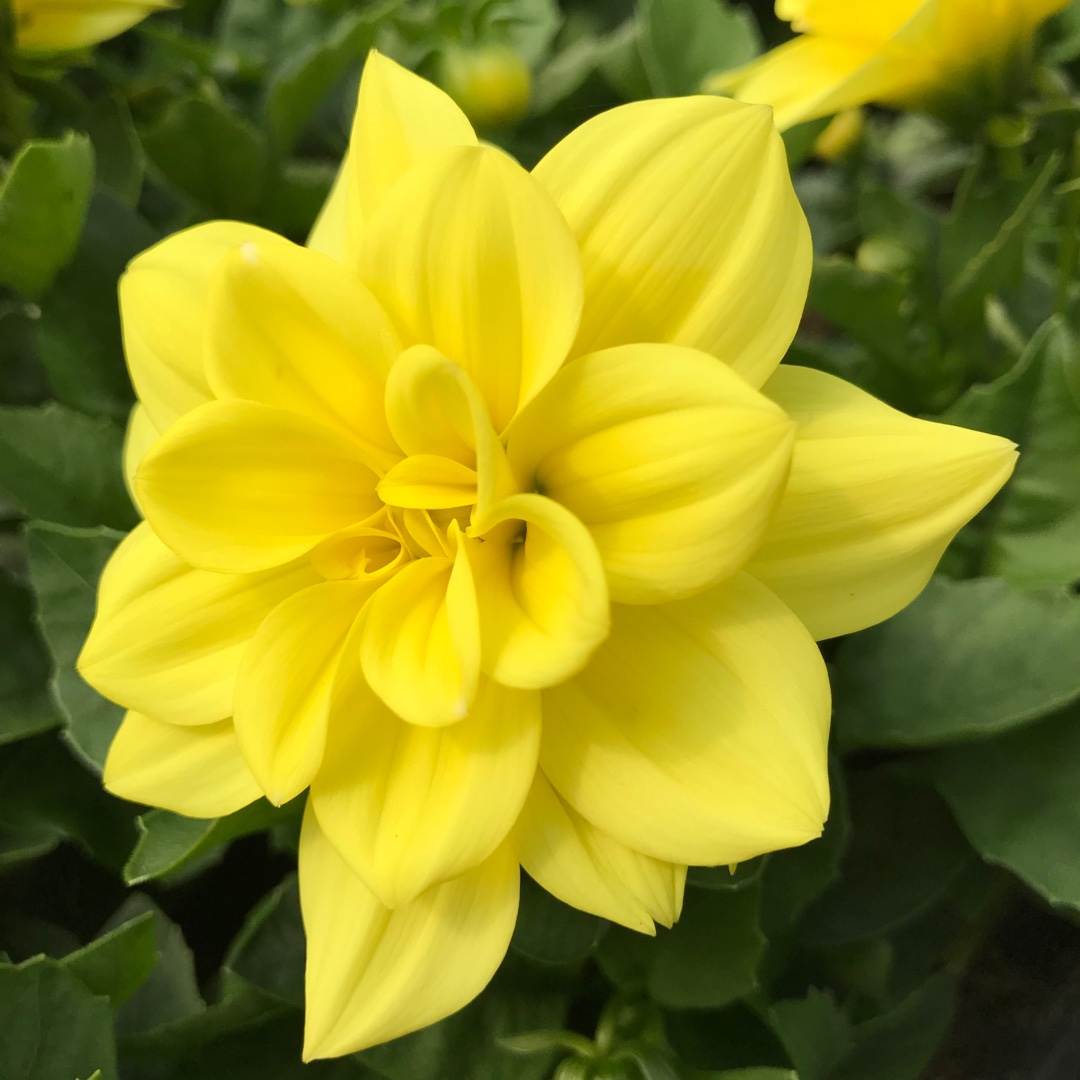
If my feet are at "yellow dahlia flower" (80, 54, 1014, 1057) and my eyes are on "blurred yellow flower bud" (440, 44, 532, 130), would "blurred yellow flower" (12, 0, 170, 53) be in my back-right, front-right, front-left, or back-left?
front-left

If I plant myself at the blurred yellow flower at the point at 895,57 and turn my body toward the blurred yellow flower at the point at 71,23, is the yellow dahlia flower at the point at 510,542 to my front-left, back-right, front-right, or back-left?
front-left

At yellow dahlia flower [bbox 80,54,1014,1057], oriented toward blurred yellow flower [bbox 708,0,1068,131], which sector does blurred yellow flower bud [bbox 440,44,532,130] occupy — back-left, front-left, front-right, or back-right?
front-left

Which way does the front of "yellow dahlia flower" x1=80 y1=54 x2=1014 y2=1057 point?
toward the camera

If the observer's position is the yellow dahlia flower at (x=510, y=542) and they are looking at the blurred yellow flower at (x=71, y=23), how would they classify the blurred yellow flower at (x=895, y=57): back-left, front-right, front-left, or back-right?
front-right
